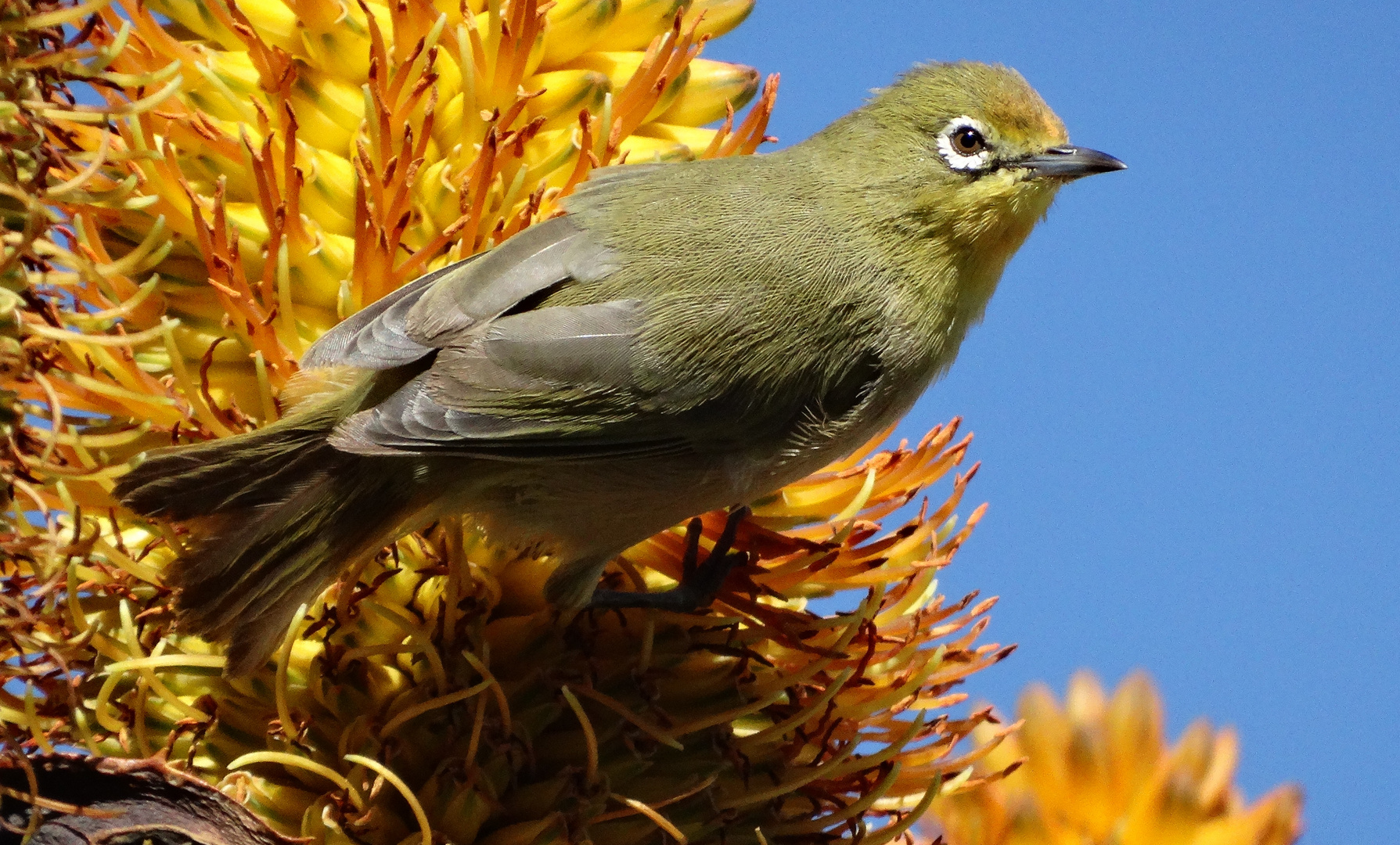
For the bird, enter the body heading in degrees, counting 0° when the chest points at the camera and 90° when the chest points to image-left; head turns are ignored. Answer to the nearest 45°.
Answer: approximately 270°

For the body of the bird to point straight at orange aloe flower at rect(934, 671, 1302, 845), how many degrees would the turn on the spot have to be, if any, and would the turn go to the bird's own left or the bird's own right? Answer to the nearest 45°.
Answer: approximately 45° to the bird's own left
